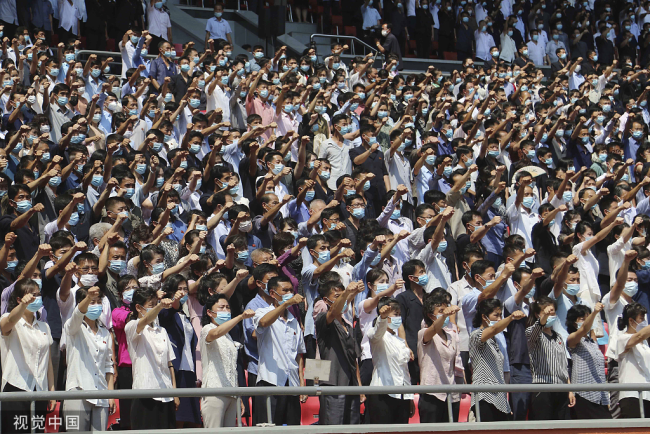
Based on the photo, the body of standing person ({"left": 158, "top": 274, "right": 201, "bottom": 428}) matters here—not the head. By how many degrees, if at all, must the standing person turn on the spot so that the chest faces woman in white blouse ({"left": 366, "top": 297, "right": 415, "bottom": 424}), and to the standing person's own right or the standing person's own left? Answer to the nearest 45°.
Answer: approximately 45° to the standing person's own left

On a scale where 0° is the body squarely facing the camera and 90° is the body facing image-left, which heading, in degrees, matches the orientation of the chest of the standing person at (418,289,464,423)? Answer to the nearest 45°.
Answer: approximately 315°

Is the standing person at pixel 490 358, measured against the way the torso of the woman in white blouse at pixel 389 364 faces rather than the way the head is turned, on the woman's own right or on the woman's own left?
on the woman's own left

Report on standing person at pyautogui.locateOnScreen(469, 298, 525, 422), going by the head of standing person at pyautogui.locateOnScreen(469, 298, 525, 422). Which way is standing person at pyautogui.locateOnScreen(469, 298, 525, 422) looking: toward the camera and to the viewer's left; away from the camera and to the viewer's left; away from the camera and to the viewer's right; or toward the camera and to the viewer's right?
toward the camera and to the viewer's right

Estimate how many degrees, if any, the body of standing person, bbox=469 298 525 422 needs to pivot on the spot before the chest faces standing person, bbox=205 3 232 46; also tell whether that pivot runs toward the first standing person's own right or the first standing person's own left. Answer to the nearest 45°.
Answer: approximately 180°

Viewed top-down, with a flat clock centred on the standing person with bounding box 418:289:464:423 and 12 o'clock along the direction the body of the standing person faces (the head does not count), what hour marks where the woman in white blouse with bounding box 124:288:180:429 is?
The woman in white blouse is roughly at 4 o'clock from the standing person.
